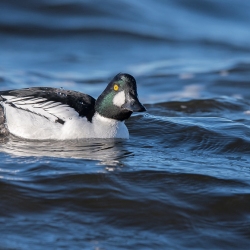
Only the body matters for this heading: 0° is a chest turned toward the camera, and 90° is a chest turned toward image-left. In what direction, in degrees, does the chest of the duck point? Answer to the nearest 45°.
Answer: approximately 270°
